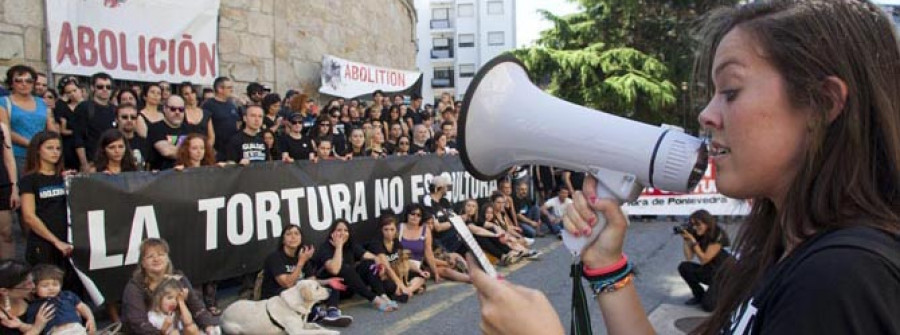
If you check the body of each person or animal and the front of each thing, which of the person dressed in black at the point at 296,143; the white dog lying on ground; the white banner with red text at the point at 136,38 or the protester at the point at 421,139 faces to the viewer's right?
the white dog lying on ground

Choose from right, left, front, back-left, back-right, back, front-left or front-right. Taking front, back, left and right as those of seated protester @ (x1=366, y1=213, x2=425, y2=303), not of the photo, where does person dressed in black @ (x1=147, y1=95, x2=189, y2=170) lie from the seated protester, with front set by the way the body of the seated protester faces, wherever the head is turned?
back-right

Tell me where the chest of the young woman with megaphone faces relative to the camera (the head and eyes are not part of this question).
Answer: to the viewer's left

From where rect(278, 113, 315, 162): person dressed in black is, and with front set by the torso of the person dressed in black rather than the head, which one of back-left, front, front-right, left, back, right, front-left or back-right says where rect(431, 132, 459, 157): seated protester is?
back-left

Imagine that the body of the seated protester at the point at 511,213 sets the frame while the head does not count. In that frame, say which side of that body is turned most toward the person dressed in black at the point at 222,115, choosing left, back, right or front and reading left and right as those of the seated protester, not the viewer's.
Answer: right

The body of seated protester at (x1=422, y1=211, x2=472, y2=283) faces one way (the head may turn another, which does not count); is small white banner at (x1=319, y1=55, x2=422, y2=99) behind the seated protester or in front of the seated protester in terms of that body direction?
behind

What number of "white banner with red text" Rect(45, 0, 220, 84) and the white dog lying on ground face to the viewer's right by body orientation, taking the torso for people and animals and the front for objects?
1

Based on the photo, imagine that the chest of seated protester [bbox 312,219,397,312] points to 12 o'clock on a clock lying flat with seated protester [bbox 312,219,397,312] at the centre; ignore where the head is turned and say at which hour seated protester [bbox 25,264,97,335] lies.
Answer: seated protester [bbox 25,264,97,335] is roughly at 3 o'clock from seated protester [bbox 312,219,397,312].

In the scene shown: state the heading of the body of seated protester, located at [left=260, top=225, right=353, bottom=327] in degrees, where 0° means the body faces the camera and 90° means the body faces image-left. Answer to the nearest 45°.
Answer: approximately 315°
